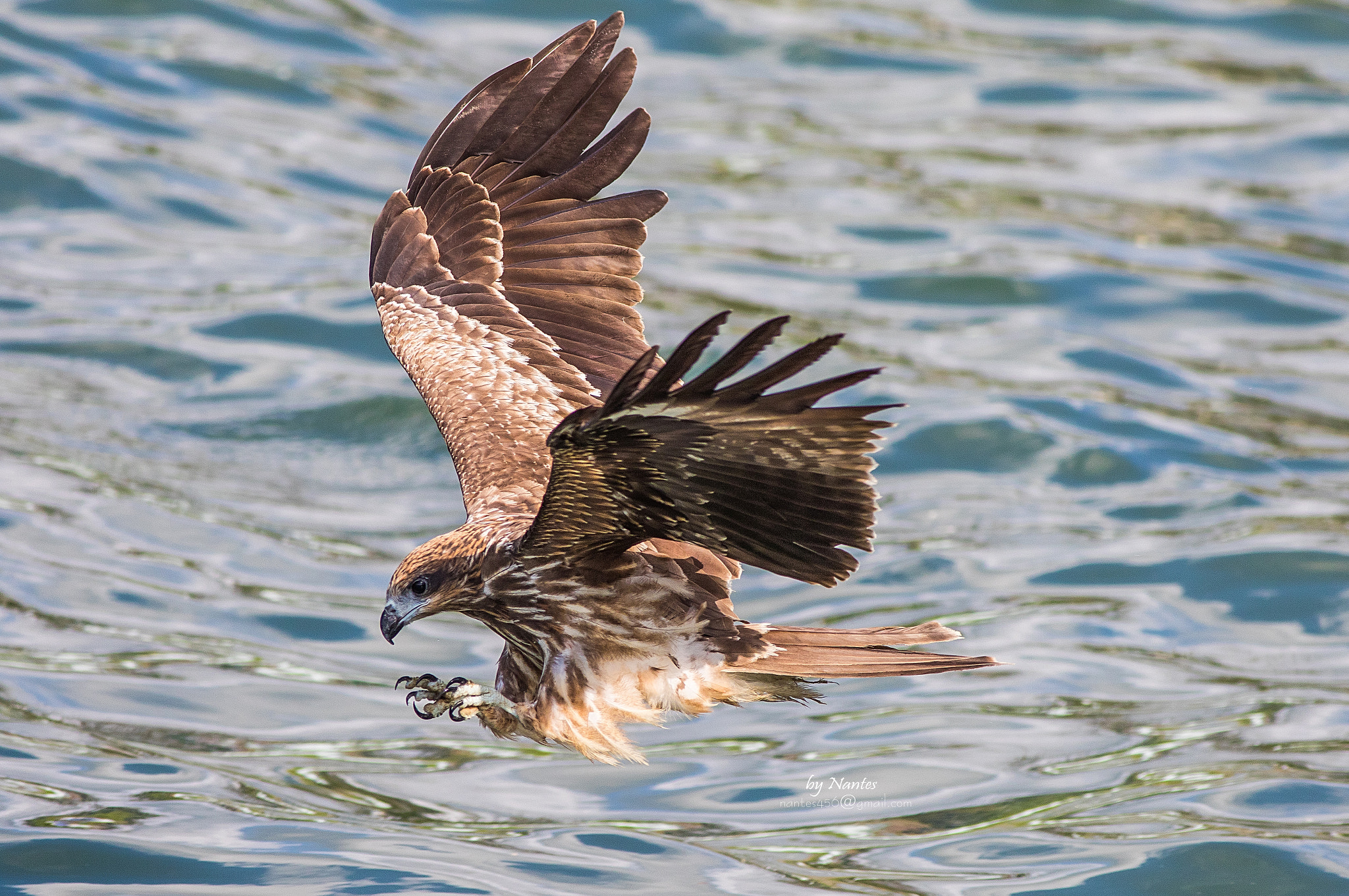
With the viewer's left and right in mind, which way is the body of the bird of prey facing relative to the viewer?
facing to the left of the viewer
